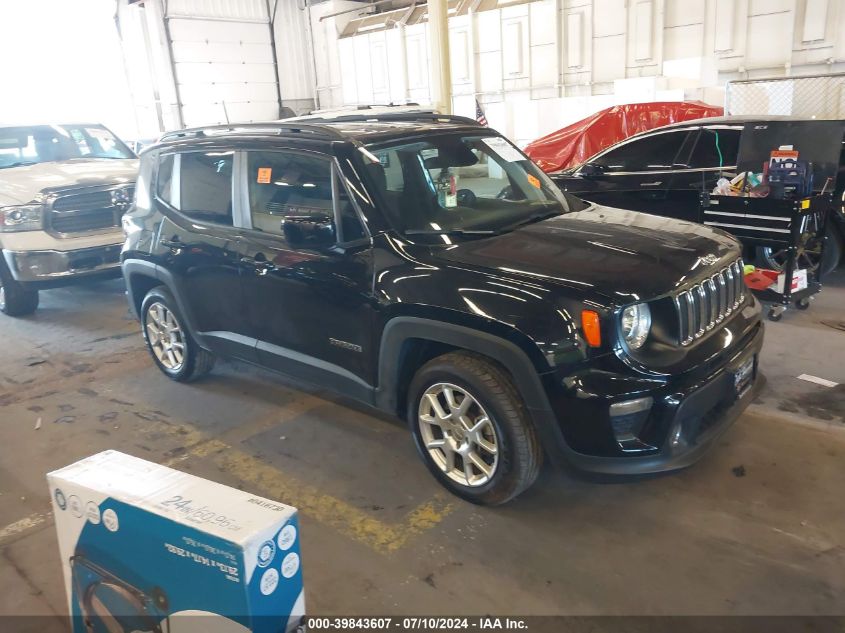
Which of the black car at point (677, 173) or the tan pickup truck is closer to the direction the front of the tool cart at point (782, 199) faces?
the tan pickup truck

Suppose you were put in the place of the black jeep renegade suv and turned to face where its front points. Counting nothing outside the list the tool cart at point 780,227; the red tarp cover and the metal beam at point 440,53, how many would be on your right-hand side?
0

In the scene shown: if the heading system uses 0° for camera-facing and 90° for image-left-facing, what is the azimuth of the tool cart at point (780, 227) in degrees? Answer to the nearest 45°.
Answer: approximately 45°

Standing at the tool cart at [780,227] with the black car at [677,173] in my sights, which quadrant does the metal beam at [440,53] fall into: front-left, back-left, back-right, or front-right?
front-left

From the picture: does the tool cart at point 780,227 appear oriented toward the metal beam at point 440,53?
no

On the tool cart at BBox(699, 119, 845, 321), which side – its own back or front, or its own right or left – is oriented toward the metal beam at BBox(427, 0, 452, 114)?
right

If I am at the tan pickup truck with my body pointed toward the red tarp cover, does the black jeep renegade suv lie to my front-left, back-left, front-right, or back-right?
front-right

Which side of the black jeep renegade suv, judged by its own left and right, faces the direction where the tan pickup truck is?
back

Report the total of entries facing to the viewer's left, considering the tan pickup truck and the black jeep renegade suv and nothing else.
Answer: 0

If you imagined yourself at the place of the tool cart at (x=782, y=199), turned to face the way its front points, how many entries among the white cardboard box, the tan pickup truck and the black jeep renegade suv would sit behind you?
0

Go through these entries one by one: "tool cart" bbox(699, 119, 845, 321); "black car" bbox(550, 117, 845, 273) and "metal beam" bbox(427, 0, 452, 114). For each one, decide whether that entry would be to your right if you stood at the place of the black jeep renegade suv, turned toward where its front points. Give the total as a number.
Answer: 0

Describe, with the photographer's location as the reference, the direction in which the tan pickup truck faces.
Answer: facing the viewer and to the right of the viewer
